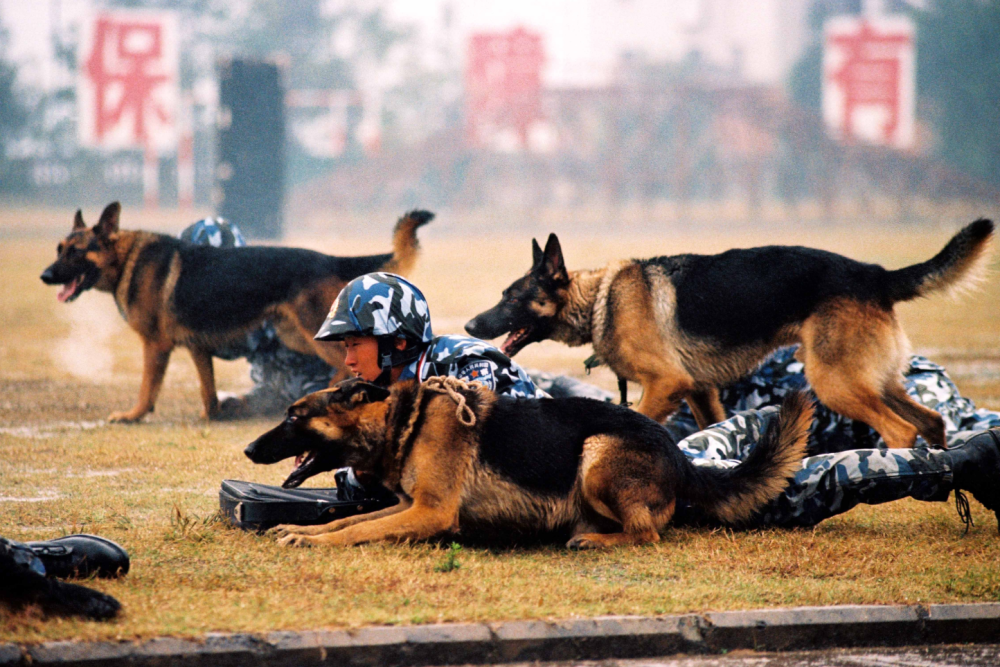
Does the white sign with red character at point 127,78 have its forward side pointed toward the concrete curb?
yes

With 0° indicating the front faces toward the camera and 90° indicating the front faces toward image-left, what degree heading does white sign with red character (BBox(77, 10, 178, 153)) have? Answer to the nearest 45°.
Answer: approximately 0°

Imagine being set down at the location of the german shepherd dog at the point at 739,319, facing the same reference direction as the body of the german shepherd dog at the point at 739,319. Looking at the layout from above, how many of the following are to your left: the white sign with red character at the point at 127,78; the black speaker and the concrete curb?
1

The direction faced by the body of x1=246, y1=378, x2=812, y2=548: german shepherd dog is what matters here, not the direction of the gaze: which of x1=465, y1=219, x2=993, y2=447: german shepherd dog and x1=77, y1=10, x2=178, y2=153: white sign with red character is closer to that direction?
the white sign with red character

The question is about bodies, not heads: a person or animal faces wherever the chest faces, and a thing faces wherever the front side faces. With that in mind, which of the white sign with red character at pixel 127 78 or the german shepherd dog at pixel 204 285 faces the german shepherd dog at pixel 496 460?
the white sign with red character

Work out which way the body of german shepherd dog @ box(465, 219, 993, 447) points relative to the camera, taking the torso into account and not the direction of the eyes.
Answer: to the viewer's left

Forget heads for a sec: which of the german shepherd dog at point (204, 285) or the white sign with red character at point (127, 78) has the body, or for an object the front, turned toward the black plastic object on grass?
the white sign with red character

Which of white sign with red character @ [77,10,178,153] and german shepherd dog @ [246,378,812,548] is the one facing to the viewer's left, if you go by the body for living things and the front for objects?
the german shepherd dog

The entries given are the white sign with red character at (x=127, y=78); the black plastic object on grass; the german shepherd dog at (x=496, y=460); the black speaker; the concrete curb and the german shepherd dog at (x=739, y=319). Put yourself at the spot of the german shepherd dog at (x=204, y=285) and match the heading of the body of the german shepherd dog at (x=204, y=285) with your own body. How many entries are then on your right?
2

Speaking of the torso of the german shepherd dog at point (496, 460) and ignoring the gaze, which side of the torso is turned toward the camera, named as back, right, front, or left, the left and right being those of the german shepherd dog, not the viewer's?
left

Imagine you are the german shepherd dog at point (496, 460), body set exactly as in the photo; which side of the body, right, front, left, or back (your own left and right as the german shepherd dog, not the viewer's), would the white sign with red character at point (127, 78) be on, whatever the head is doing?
right

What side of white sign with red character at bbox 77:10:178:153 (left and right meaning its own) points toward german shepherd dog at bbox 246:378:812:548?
front

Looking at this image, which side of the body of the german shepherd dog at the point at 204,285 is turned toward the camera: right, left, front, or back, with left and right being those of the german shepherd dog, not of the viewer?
left

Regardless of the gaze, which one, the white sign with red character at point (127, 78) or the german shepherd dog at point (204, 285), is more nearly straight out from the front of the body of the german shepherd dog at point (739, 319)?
the german shepherd dog
